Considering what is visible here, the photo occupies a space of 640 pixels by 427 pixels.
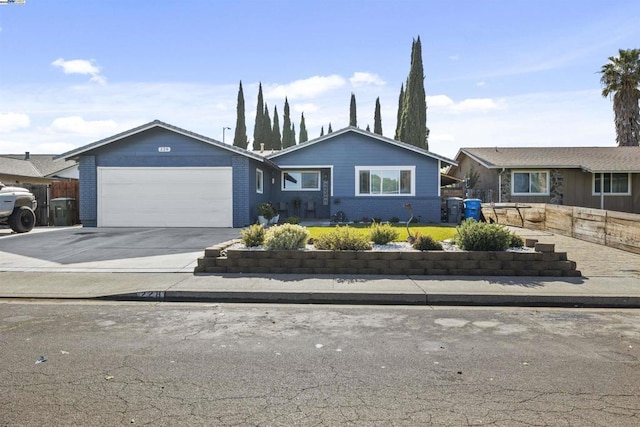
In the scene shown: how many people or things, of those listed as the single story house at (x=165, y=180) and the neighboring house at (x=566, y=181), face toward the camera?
2

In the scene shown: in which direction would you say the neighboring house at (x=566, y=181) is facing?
toward the camera

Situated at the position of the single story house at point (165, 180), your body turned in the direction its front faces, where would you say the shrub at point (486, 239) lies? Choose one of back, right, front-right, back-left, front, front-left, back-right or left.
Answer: front-left

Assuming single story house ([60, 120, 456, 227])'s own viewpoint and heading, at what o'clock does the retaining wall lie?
The retaining wall is roughly at 11 o'clock from the single story house.

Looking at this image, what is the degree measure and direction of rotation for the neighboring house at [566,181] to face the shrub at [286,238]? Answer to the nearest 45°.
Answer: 0° — it already faces it

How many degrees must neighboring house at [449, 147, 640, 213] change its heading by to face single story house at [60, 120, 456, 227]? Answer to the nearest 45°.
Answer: approximately 45° to its right

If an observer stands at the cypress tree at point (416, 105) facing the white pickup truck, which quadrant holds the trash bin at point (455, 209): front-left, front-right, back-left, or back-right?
front-left

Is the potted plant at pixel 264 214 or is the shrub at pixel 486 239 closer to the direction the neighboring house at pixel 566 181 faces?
the shrub

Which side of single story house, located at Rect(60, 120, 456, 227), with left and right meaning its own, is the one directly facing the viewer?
front

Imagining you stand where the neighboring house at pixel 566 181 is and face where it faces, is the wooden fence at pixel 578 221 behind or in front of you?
in front

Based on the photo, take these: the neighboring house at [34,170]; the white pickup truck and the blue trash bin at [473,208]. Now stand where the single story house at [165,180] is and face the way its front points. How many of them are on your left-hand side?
1

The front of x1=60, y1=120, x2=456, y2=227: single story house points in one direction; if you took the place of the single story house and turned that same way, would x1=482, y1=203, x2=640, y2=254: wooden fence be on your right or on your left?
on your left

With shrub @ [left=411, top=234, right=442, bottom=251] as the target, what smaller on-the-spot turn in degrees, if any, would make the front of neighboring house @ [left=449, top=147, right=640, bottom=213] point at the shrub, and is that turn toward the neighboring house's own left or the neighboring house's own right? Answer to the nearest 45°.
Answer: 0° — it already faces it

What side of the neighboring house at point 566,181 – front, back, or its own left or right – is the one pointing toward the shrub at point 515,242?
front
